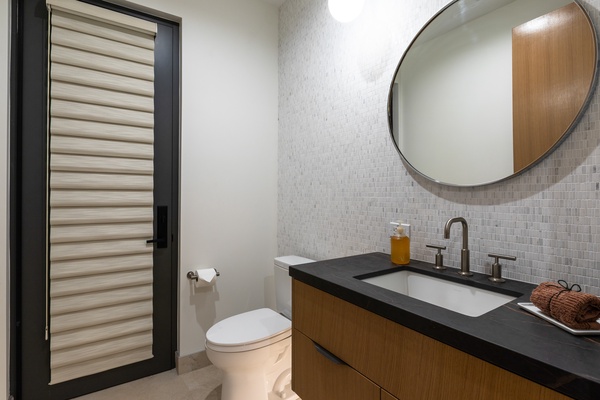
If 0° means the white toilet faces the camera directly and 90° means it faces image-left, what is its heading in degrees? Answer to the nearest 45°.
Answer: approximately 45°

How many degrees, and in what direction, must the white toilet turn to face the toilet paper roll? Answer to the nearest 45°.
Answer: approximately 90° to its right

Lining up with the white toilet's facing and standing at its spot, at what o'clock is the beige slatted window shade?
The beige slatted window shade is roughly at 2 o'clock from the white toilet.

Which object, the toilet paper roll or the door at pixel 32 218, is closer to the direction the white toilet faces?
the door
